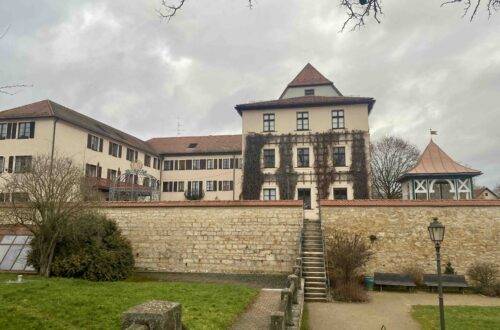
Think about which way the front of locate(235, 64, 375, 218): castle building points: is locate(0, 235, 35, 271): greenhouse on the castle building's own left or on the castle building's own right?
on the castle building's own right

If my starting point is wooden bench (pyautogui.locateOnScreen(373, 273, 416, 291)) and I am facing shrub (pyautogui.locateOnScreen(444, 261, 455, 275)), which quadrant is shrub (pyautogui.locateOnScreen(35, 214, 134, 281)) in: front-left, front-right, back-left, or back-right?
back-left

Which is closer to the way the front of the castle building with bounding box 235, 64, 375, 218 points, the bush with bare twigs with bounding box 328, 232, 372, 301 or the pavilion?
the bush with bare twigs

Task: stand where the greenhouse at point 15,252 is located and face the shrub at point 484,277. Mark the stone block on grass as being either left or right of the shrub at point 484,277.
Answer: right

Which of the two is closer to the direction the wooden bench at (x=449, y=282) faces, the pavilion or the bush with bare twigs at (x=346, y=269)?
the bush with bare twigs

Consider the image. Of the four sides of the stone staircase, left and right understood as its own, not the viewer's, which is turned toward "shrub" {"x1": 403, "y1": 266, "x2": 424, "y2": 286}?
left

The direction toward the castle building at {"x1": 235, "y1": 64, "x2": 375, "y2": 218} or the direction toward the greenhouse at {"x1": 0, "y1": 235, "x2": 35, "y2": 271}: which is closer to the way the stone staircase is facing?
the greenhouse

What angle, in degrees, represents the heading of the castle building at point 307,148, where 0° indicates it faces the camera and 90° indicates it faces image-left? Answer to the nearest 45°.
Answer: approximately 0°

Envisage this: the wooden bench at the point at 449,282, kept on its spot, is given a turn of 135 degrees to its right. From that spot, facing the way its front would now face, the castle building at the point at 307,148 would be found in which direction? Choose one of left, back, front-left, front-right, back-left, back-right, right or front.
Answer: front

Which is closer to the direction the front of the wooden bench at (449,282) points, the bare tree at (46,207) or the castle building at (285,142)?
the bare tree

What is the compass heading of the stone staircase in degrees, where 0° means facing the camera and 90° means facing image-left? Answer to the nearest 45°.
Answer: approximately 0°

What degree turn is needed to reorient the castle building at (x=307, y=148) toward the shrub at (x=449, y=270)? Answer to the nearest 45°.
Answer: approximately 45° to its left
